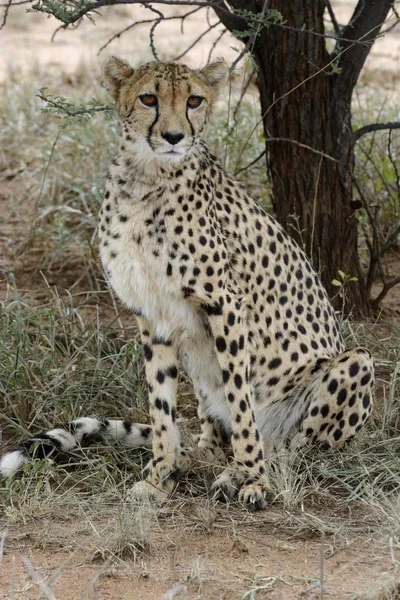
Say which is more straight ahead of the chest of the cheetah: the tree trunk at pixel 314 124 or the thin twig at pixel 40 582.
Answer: the thin twig

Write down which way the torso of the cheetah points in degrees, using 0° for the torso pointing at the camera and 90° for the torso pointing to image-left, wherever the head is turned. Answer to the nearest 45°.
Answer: approximately 45°

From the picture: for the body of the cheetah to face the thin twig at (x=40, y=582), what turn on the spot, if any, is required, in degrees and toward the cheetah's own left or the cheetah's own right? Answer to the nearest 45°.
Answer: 0° — it already faces it

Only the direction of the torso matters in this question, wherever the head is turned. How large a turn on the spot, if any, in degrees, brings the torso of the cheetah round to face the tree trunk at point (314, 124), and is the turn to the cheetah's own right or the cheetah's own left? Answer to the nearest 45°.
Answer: approximately 180°
